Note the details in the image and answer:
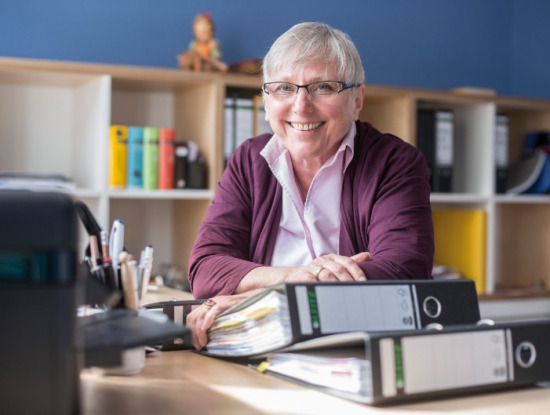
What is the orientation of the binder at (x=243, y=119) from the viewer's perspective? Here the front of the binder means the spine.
toward the camera

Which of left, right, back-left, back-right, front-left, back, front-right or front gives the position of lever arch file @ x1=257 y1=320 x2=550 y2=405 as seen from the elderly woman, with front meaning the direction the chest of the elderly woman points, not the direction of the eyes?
front

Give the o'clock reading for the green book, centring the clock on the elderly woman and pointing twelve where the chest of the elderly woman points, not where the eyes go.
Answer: The green book is roughly at 5 o'clock from the elderly woman.

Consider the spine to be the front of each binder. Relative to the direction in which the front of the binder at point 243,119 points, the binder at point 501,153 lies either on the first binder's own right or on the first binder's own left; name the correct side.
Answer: on the first binder's own left

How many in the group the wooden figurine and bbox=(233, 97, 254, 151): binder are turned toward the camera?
2

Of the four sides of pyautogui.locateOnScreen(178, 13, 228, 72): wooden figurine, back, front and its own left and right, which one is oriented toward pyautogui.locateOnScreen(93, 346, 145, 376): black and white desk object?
front

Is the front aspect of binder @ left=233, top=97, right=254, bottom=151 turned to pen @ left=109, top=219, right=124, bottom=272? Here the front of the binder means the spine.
yes

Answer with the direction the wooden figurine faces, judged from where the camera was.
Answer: facing the viewer

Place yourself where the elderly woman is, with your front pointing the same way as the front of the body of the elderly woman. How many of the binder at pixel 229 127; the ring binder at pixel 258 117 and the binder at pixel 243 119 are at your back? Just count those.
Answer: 3

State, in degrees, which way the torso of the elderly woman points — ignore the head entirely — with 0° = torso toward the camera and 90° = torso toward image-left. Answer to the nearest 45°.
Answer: approximately 0°

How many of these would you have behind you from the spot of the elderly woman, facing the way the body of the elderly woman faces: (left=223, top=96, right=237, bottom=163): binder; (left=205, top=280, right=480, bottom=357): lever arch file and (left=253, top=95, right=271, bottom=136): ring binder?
2

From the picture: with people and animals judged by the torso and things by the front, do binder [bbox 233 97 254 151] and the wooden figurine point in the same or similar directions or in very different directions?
same or similar directions

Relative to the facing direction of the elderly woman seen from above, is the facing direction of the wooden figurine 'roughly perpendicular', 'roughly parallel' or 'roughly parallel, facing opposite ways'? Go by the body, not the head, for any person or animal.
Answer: roughly parallel
